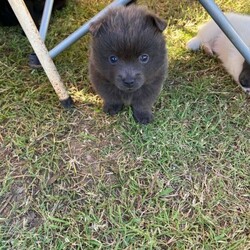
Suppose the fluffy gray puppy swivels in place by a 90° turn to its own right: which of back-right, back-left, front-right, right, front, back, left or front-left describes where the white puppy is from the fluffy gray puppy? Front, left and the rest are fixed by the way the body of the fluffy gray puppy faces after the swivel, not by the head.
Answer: back-right

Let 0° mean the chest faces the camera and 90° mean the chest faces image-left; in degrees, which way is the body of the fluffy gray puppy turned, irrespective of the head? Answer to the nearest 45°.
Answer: approximately 0°

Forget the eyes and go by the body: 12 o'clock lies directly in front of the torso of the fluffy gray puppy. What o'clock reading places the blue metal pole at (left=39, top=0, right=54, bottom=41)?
The blue metal pole is roughly at 5 o'clock from the fluffy gray puppy.
